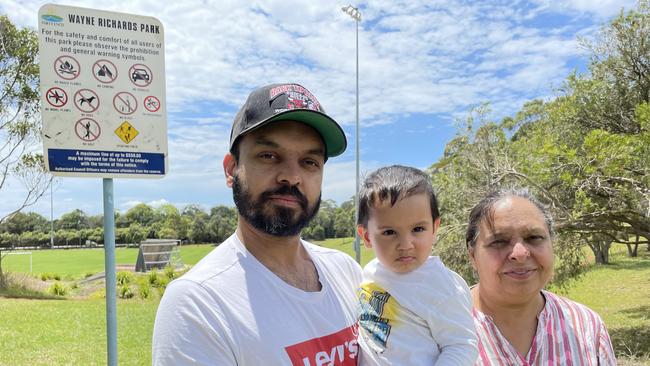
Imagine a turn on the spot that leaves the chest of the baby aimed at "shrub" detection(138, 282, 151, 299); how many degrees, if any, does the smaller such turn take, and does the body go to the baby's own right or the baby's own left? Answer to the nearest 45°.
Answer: approximately 90° to the baby's own right

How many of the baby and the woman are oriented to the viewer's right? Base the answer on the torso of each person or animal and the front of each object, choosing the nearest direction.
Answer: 0

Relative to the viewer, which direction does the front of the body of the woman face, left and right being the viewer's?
facing the viewer

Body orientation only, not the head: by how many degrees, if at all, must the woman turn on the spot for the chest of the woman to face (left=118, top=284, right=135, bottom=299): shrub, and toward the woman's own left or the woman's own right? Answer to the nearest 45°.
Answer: approximately 135° to the woman's own right

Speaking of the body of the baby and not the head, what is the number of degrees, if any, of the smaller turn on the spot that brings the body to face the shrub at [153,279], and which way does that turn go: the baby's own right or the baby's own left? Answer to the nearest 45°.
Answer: approximately 90° to the baby's own right

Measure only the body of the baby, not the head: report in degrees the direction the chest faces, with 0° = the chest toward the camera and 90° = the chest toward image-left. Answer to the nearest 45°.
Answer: approximately 45°
